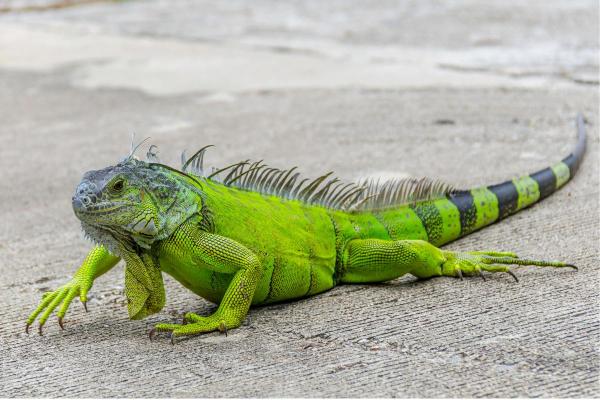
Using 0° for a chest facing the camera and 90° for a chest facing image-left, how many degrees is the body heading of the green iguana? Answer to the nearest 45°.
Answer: approximately 45°
